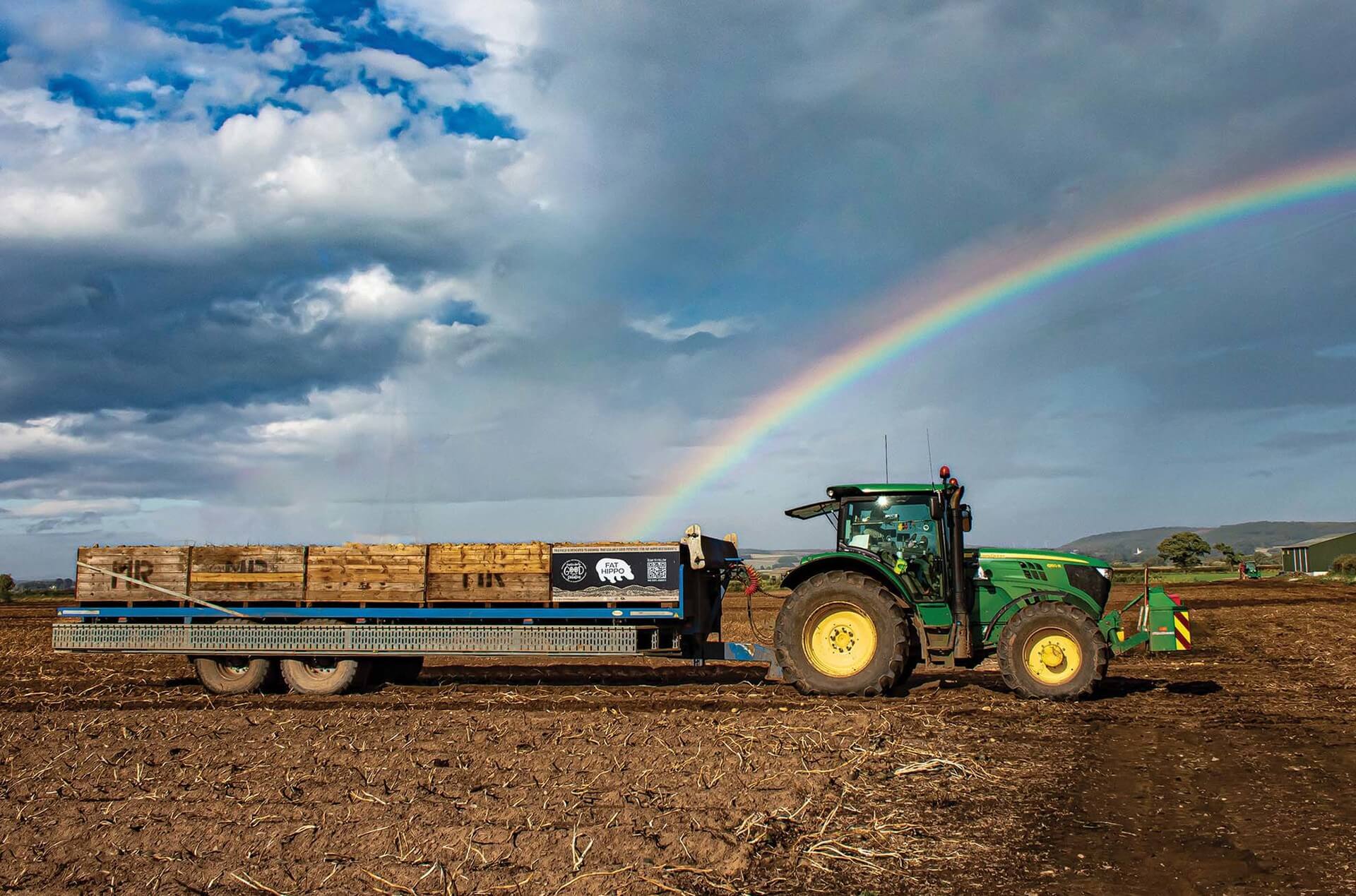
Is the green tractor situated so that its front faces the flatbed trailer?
no

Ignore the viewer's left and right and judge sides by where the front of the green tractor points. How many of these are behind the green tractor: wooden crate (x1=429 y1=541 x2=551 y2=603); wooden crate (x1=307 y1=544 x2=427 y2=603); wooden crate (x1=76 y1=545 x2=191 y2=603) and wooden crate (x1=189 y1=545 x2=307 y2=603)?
4

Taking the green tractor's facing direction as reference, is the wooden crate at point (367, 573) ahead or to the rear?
to the rear

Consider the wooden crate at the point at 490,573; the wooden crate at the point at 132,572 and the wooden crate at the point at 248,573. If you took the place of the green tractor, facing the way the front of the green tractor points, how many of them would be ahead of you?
0

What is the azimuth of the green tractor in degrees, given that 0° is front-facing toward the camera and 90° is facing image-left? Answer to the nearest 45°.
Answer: approximately 270°

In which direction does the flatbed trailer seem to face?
to the viewer's right

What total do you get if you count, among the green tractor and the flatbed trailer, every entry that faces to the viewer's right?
2

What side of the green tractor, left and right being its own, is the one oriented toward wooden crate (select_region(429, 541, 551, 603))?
back

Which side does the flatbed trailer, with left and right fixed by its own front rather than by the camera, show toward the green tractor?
front

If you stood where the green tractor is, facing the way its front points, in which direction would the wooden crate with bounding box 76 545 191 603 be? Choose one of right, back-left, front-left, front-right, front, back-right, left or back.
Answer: back
